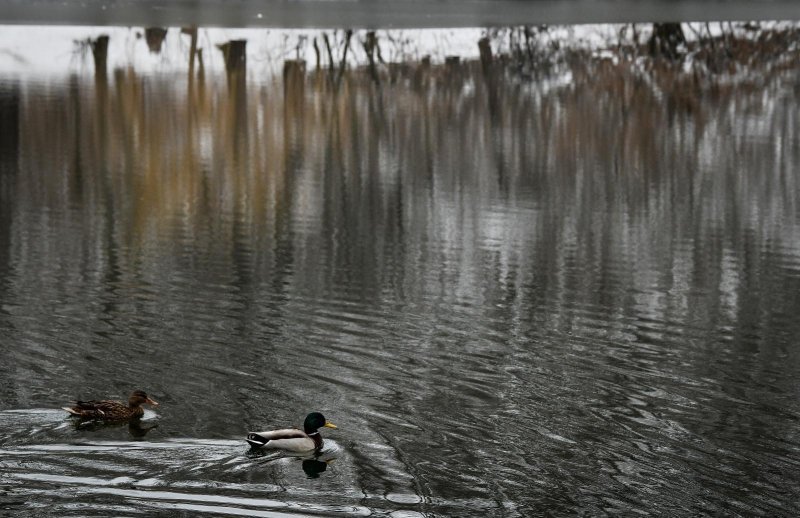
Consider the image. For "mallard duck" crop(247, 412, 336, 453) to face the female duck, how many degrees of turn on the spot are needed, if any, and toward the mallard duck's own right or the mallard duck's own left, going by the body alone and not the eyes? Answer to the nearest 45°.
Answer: approximately 135° to the mallard duck's own left

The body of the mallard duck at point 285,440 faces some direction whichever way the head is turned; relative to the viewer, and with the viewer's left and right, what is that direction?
facing to the right of the viewer

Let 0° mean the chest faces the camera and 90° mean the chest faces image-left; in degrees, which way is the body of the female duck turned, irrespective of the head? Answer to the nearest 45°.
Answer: approximately 270°

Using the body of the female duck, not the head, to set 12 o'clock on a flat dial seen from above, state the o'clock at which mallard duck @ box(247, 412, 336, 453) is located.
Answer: The mallard duck is roughly at 1 o'clock from the female duck.

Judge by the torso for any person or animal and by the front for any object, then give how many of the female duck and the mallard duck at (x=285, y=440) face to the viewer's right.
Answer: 2
